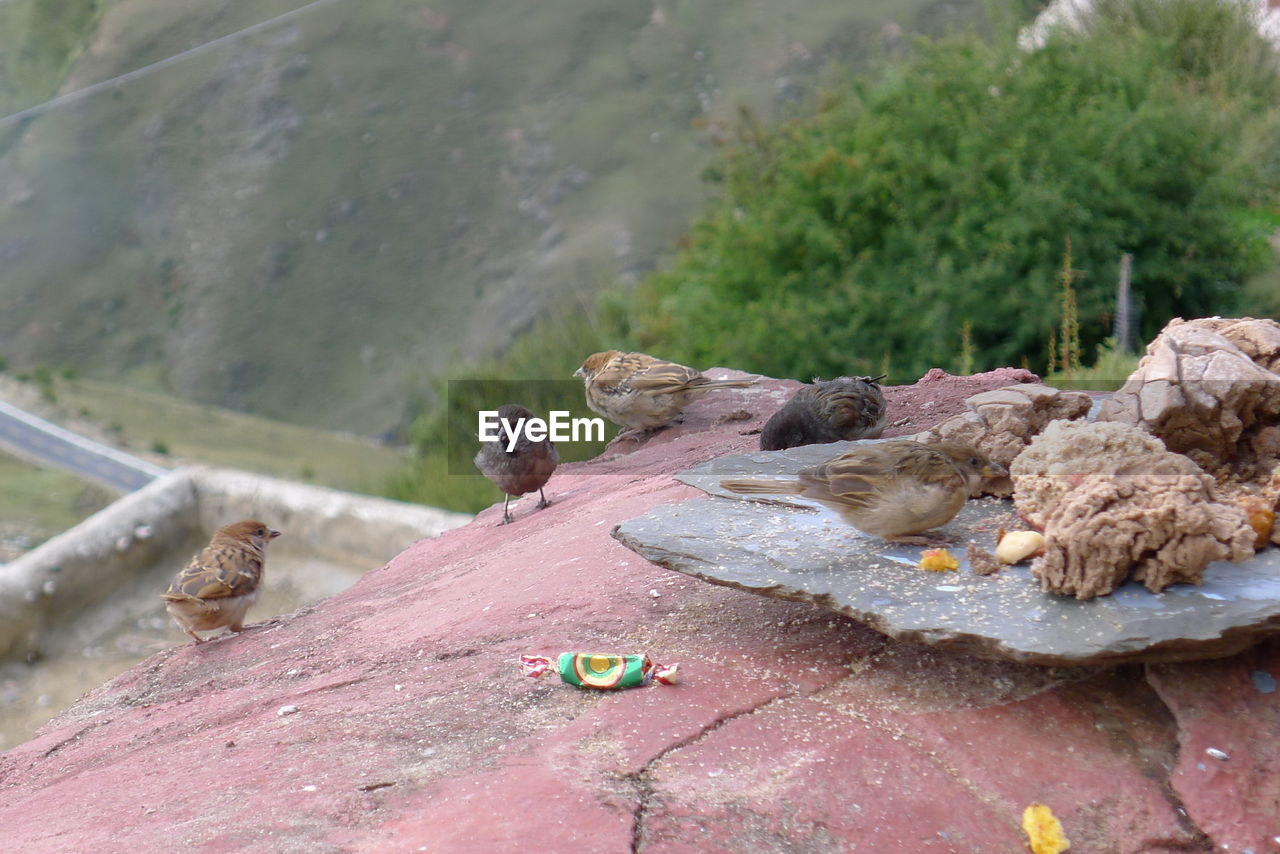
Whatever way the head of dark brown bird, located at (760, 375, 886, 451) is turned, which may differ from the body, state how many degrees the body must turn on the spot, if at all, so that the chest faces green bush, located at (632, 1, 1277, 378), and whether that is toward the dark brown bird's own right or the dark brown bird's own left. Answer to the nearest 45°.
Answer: approximately 90° to the dark brown bird's own right

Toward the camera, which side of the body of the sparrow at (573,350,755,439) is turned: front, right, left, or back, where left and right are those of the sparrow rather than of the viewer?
left

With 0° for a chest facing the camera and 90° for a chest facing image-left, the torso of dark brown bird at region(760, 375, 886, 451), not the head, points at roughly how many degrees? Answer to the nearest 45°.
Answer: approximately 90°

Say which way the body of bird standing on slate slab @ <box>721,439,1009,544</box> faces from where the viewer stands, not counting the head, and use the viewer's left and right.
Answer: facing to the right of the viewer

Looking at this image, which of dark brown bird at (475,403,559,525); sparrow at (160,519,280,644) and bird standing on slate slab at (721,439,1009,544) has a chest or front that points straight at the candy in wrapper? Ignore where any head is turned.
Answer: the dark brown bird

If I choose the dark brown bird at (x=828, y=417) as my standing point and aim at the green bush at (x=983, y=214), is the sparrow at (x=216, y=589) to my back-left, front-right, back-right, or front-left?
back-left

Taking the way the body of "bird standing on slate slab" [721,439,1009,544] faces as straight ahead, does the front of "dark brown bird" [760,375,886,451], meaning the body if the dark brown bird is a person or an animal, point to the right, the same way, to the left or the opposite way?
the opposite way

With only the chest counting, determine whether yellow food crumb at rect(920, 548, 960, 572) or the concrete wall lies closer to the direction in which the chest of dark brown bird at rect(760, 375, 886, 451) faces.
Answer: the concrete wall

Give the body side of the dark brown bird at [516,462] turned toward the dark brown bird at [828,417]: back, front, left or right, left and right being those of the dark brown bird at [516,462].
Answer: left
